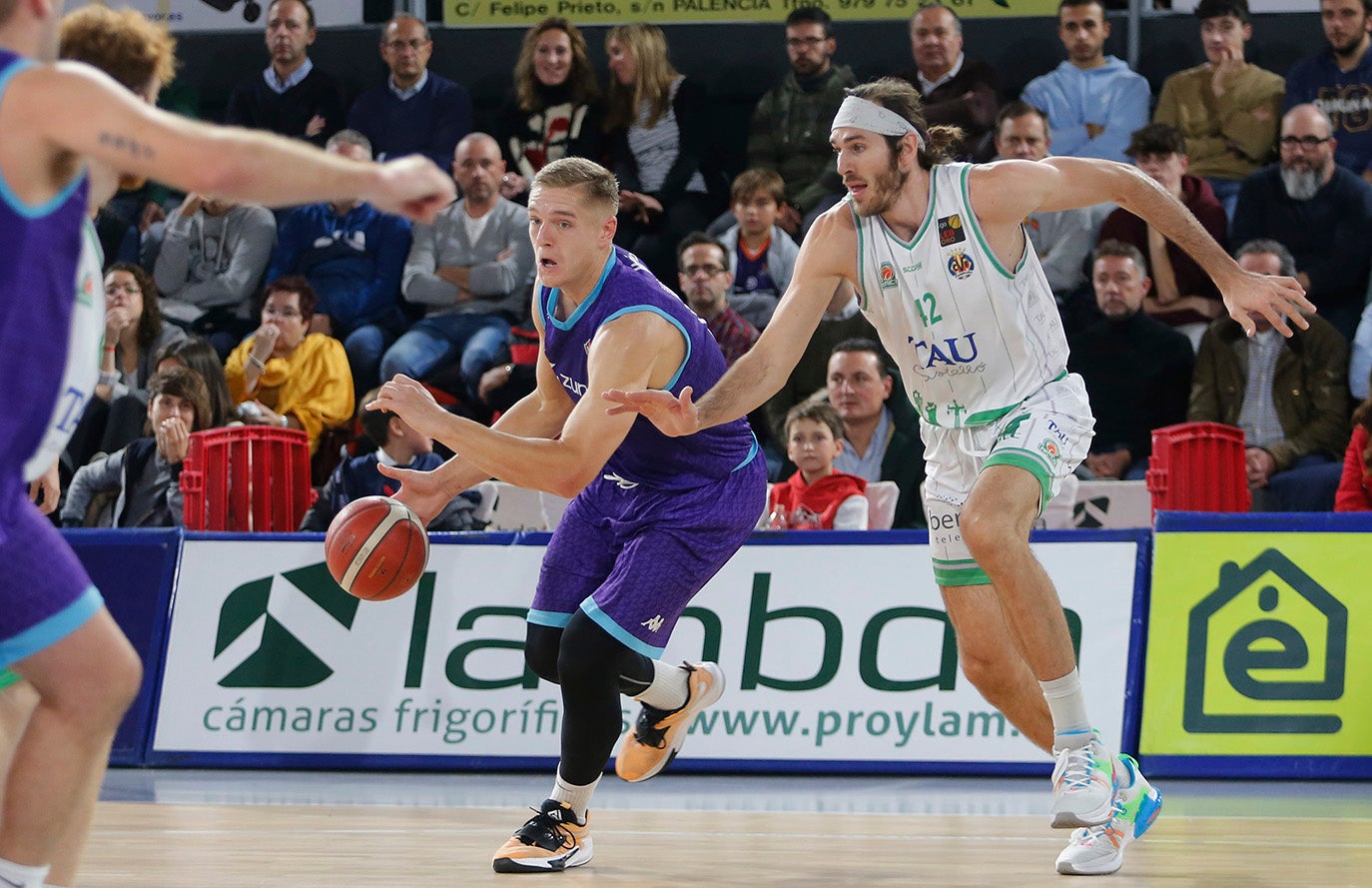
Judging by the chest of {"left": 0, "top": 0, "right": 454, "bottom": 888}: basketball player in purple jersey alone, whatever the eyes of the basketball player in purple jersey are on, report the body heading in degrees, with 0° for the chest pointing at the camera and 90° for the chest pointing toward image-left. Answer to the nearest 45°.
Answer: approximately 270°

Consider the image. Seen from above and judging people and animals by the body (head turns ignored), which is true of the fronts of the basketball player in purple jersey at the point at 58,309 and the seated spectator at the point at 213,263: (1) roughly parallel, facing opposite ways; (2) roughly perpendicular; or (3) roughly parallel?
roughly perpendicular

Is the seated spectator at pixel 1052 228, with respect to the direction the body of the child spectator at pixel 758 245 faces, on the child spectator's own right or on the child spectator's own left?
on the child spectator's own left

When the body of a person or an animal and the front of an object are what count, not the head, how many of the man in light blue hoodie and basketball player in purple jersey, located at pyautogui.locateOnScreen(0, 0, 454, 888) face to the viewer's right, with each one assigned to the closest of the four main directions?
1

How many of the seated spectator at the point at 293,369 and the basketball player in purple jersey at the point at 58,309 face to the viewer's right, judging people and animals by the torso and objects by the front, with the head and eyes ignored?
1

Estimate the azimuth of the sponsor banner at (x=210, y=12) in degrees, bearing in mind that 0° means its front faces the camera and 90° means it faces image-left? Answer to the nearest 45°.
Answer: approximately 0°

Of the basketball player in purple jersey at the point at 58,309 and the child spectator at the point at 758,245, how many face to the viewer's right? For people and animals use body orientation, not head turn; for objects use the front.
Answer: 1
